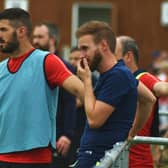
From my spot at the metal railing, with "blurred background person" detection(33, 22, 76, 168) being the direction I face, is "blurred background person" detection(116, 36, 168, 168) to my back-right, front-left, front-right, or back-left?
front-right

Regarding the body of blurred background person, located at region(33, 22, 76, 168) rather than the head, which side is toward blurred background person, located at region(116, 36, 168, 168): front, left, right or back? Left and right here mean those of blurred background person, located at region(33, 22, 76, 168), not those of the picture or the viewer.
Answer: left

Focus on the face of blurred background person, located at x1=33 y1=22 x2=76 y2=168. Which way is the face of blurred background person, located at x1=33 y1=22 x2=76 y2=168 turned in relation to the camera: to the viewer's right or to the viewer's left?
to the viewer's left

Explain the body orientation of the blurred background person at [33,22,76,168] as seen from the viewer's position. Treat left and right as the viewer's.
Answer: facing the viewer and to the left of the viewer

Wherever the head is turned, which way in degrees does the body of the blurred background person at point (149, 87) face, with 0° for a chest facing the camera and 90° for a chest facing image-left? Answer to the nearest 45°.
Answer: approximately 90°

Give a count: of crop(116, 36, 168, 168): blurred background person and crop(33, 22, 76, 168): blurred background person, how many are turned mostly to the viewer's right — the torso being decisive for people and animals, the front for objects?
0

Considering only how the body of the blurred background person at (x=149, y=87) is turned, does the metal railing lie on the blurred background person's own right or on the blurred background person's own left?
on the blurred background person's own left

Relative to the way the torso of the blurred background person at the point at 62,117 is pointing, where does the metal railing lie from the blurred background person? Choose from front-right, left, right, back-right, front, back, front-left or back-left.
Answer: front-left
